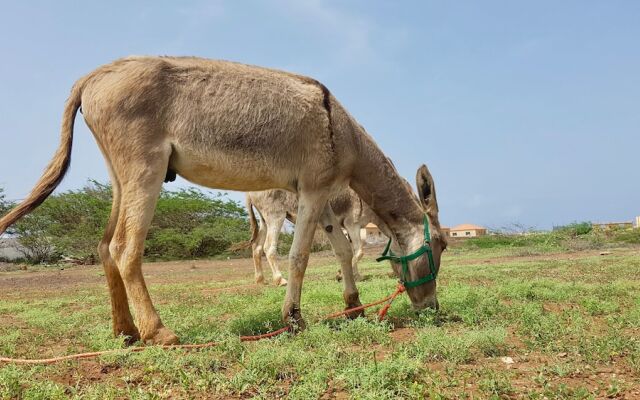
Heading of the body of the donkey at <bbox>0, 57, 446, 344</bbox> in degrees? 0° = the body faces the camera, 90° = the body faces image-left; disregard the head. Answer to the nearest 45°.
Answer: approximately 270°

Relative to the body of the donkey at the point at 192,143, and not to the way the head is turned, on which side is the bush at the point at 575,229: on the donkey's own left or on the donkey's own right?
on the donkey's own left
